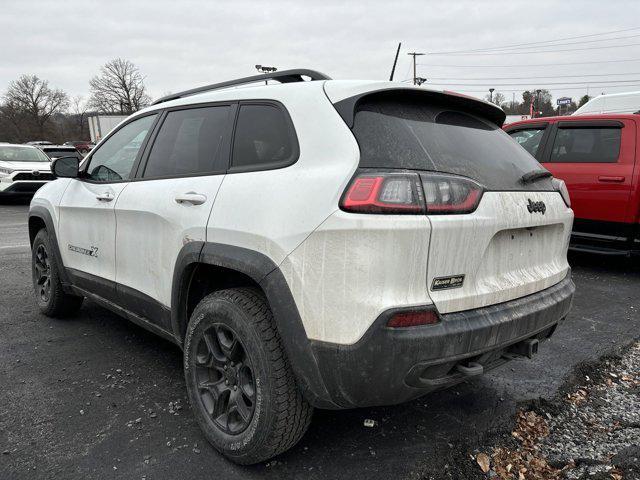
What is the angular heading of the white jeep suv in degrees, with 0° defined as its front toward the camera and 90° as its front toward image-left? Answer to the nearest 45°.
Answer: approximately 135°

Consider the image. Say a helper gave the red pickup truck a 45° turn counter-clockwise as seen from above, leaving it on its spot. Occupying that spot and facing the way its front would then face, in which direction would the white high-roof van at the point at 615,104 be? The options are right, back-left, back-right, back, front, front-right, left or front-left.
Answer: back-right

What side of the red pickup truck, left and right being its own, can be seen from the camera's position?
left

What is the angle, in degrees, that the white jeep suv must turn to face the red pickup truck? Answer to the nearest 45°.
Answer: approximately 90° to its right

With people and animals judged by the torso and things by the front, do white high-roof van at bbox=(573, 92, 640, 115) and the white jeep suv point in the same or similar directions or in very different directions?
same or similar directions

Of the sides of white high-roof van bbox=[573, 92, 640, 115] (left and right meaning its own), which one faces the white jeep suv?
left

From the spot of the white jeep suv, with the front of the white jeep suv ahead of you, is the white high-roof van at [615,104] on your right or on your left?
on your right

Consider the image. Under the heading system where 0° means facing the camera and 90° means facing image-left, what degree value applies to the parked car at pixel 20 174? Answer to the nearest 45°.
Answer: approximately 315°

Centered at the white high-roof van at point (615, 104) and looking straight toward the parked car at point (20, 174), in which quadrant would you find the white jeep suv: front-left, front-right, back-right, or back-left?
front-left

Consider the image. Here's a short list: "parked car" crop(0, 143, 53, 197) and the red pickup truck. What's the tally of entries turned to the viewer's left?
1

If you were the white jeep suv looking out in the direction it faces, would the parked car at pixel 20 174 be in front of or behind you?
in front
